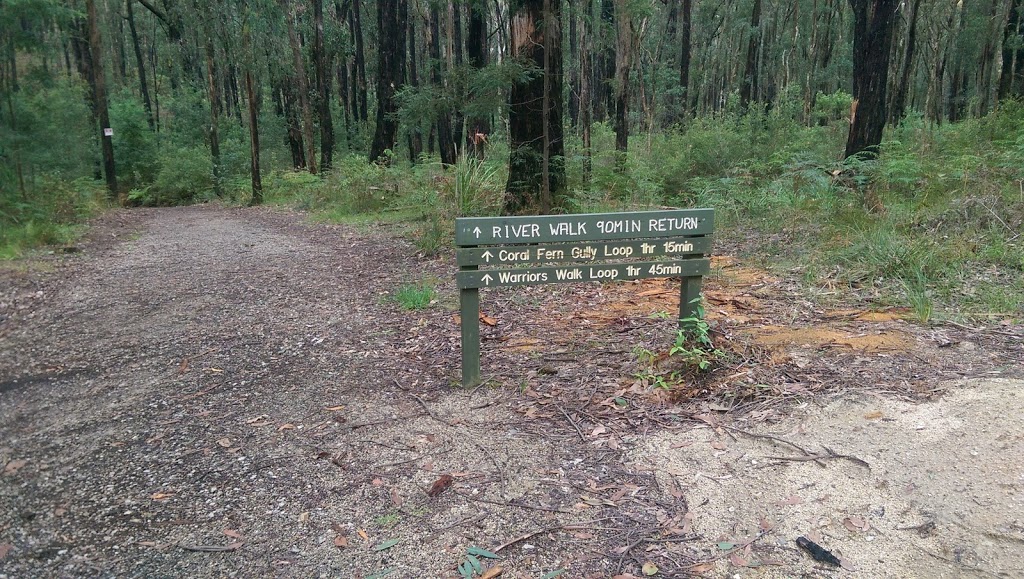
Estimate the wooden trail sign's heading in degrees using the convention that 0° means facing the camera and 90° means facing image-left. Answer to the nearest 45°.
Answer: approximately 0°

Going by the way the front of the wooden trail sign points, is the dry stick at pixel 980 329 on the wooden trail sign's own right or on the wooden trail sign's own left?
on the wooden trail sign's own left

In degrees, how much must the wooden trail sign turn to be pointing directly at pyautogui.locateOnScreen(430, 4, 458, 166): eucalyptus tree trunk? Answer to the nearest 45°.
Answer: approximately 180°

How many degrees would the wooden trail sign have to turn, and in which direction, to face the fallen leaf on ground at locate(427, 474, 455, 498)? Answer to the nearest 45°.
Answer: approximately 45° to its right

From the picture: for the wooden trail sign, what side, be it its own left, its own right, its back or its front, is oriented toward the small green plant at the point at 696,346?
left

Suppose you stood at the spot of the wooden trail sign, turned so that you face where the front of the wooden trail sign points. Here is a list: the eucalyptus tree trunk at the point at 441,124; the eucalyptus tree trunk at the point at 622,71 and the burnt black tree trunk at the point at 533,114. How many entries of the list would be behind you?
3

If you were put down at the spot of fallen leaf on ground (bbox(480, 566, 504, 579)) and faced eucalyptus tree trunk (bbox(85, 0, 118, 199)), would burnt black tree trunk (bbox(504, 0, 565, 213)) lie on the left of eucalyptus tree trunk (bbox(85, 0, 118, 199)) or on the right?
right

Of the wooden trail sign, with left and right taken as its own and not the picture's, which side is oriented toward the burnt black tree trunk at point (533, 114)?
back

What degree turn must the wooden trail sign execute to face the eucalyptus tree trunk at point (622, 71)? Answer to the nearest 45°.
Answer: approximately 180°

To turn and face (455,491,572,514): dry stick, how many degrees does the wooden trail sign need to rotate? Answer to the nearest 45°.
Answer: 0° — it already faces it

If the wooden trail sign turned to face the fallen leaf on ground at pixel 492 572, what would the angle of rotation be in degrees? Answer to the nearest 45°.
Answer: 0° — it already faces it

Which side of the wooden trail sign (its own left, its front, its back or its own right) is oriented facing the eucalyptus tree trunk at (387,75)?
back

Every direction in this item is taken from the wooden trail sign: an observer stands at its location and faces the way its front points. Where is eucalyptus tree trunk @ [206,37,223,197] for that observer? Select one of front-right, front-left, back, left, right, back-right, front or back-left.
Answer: back-right

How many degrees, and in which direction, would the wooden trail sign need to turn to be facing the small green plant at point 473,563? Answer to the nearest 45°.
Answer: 0° — it already faces it

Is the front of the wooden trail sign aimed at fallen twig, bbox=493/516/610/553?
yes

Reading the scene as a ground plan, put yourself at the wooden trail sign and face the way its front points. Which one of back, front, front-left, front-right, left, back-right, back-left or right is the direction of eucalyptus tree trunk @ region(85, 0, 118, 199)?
back-right

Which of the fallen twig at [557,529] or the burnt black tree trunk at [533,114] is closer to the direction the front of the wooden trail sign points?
the fallen twig
